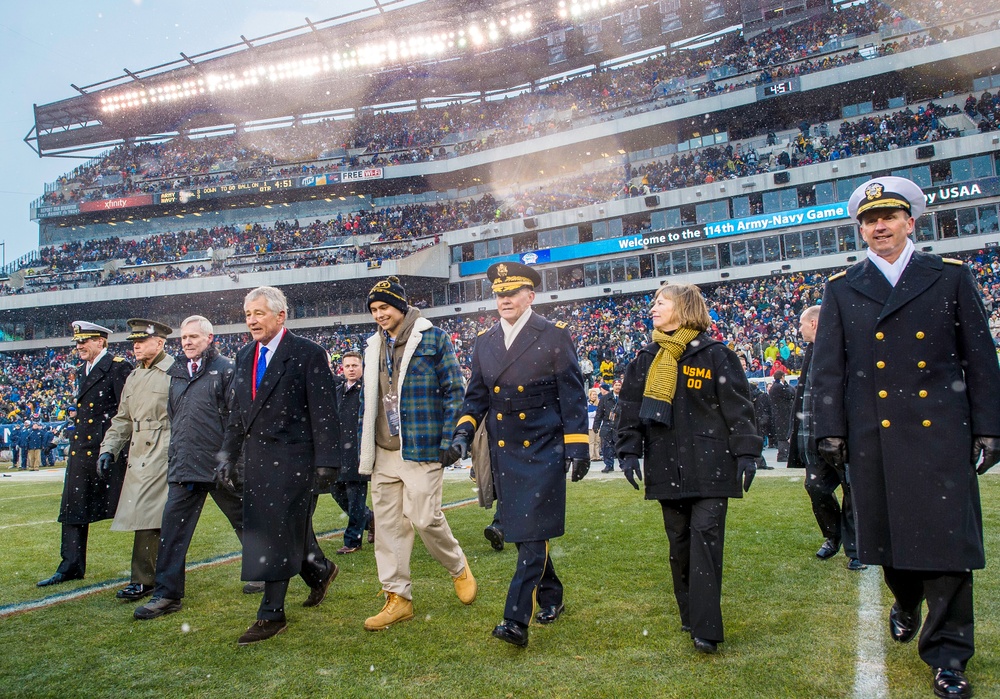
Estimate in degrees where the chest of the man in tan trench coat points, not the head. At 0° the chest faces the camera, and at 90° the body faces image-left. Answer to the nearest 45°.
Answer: approximately 45°

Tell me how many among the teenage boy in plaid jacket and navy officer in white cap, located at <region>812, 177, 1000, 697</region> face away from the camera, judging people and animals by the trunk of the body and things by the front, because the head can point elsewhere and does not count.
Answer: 0

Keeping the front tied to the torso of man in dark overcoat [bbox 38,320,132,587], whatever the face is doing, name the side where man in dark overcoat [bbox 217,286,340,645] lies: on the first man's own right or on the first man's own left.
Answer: on the first man's own left

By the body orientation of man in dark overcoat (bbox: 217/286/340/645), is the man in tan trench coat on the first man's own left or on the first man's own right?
on the first man's own right

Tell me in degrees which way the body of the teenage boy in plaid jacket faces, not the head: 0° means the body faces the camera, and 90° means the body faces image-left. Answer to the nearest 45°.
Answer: approximately 45°

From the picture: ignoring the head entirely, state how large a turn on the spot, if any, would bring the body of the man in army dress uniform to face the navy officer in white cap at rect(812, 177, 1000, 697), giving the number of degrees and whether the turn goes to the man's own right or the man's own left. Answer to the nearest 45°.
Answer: approximately 90° to the man's own left

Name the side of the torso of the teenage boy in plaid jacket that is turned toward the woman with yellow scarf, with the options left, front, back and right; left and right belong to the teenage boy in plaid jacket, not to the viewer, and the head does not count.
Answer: left

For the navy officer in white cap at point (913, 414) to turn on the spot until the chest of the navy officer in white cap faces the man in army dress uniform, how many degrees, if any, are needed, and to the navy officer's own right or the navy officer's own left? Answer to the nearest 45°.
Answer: approximately 90° to the navy officer's own right

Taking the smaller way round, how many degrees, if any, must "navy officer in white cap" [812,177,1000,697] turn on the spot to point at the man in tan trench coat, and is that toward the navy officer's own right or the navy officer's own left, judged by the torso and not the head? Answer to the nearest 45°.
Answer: approximately 90° to the navy officer's own right

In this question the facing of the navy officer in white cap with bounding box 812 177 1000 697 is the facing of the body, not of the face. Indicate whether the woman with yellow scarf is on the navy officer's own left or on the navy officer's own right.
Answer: on the navy officer's own right

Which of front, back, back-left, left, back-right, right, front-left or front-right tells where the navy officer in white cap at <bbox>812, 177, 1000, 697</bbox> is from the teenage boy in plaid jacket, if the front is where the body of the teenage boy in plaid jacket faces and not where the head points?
left

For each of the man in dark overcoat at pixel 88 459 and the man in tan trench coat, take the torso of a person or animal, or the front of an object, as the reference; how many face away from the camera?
0

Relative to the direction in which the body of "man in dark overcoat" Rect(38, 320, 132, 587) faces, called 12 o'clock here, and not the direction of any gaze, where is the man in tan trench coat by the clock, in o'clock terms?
The man in tan trench coat is roughly at 10 o'clock from the man in dark overcoat.
